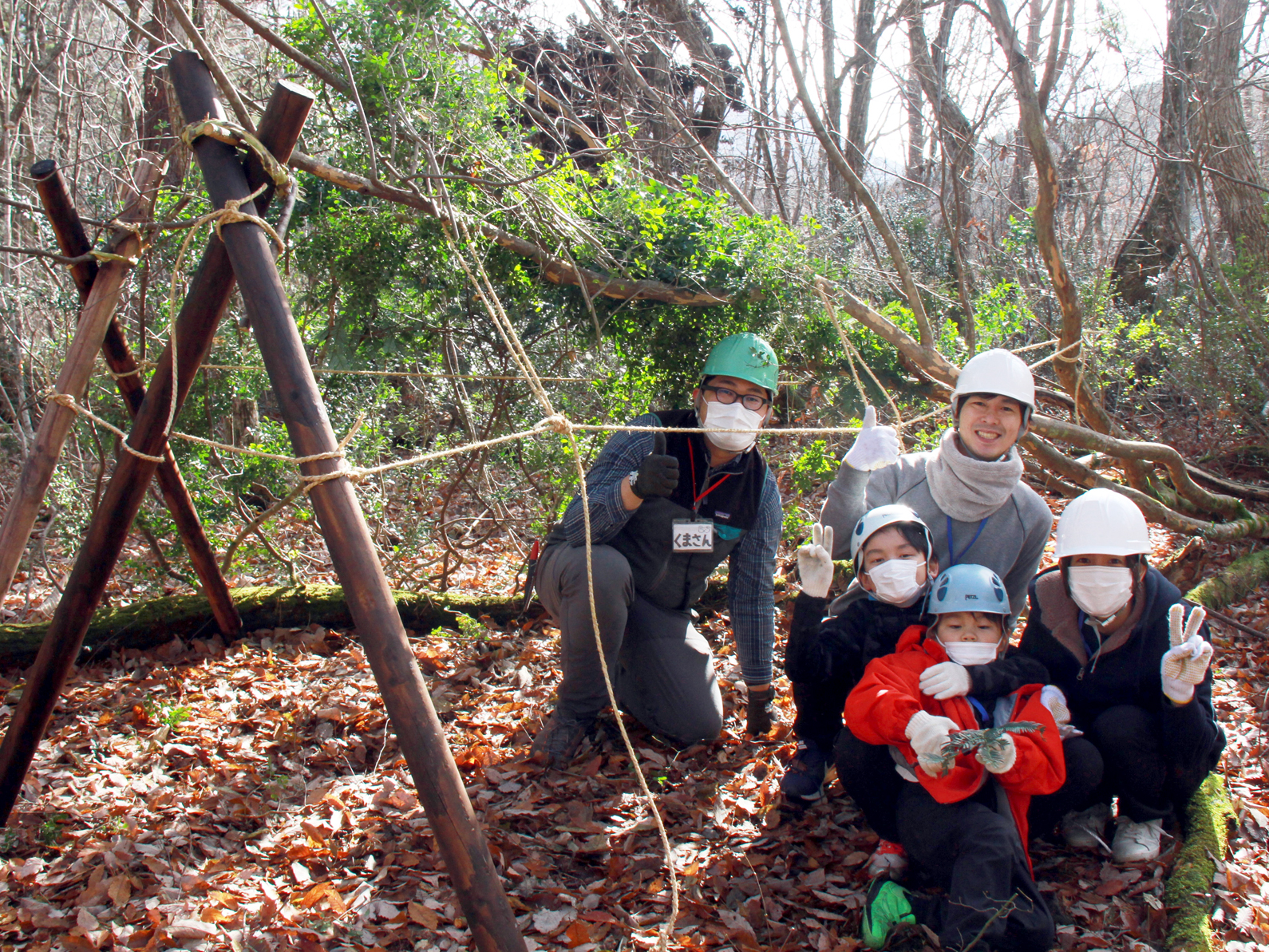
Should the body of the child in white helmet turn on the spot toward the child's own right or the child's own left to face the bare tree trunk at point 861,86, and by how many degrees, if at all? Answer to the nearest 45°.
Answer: approximately 180°

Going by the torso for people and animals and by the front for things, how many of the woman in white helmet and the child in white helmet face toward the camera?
2

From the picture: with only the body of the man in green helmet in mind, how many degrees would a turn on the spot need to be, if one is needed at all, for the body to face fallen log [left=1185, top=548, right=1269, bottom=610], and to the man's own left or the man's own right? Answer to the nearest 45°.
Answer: approximately 135° to the man's own left

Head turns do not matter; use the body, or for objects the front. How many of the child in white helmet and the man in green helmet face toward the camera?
2

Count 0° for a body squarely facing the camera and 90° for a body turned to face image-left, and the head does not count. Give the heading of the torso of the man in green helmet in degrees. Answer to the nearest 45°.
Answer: approximately 0°

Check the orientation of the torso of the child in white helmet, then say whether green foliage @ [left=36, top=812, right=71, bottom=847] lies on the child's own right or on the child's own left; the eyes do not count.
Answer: on the child's own right

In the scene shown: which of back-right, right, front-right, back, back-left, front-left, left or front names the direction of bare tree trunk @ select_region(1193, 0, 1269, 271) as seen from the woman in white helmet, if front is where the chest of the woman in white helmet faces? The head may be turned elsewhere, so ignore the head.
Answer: back
